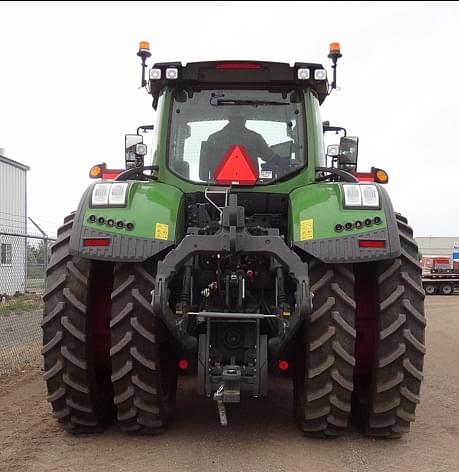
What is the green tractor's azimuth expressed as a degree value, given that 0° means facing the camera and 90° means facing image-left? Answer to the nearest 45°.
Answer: approximately 180°
